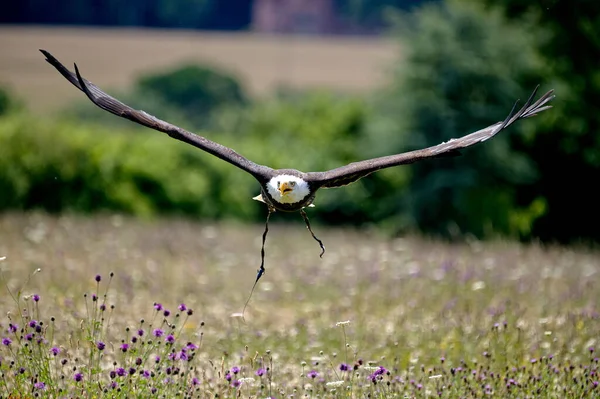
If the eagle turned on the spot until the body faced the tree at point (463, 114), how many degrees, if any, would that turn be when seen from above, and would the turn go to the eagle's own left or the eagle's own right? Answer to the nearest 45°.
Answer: approximately 180°

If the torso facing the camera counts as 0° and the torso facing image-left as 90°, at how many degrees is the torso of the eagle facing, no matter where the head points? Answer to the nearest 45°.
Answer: approximately 0°
